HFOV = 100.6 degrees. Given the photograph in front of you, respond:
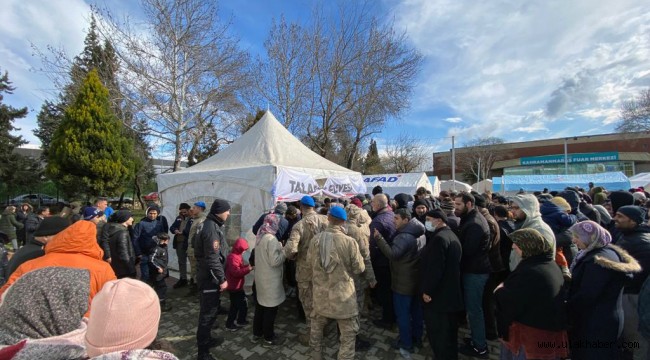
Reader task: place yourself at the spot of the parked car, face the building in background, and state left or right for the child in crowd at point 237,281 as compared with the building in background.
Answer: right

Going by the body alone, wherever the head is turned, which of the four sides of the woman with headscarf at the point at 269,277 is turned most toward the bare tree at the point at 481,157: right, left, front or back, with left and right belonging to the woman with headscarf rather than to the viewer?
front

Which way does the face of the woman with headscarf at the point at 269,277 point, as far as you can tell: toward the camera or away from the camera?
away from the camera

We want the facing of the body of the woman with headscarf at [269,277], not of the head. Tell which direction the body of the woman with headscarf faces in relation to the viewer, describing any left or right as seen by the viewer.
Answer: facing away from the viewer and to the right of the viewer
